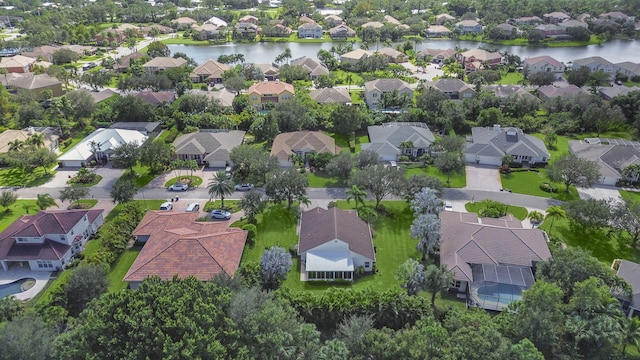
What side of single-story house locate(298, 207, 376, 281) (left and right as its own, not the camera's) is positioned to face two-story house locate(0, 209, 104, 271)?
left

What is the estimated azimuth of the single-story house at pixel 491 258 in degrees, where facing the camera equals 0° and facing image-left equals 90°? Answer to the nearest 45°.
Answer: approximately 180°

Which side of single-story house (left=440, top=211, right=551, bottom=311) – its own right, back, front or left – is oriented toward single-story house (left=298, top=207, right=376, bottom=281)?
left

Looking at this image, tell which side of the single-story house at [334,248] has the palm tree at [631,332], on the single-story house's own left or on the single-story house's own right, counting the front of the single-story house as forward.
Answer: on the single-story house's own right

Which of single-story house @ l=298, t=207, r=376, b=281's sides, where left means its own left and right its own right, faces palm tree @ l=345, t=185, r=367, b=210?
front

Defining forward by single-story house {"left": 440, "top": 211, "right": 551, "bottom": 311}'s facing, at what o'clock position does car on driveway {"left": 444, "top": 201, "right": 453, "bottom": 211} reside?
The car on driveway is roughly at 11 o'clock from the single-story house.

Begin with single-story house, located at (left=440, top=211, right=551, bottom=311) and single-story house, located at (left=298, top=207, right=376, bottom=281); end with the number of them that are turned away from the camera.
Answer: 2

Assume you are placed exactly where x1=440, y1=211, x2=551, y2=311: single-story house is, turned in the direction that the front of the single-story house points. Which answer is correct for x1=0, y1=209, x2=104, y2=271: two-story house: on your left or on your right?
on your left

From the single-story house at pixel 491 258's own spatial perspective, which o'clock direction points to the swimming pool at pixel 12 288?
The swimming pool is roughly at 8 o'clock from the single-story house.

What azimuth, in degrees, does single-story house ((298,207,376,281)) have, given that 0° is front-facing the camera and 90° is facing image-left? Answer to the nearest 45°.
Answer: approximately 180°

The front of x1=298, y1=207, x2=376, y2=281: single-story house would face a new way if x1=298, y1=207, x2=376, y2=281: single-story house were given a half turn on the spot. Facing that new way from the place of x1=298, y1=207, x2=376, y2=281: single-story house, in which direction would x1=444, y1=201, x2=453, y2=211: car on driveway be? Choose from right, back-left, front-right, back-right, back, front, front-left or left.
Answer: back-left

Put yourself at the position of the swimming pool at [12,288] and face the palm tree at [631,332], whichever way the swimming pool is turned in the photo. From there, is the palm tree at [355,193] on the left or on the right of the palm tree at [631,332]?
left
